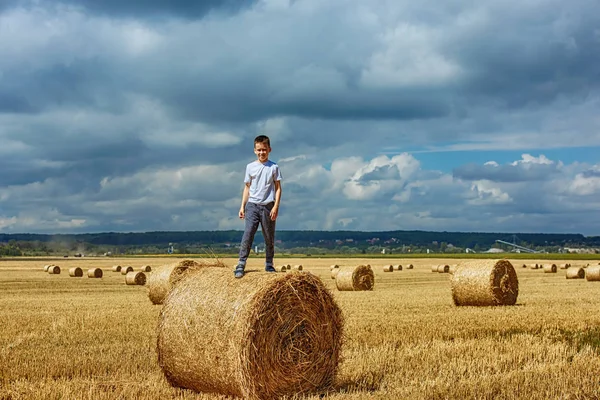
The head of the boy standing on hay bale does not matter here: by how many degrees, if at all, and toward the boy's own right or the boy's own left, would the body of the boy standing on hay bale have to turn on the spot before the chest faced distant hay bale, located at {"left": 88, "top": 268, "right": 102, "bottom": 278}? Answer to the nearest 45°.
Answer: approximately 180°

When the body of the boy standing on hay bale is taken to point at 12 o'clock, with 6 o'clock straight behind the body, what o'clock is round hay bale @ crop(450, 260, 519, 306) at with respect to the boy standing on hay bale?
The round hay bale is roughly at 7 o'clock from the boy standing on hay bale.

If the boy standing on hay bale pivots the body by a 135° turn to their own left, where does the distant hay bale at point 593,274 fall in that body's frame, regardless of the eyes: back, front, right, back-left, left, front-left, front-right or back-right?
front

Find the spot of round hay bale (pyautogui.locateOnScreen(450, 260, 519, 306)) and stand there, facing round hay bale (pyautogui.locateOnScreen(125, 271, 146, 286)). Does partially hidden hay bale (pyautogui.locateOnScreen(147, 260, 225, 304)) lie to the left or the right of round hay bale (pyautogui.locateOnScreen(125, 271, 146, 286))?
left

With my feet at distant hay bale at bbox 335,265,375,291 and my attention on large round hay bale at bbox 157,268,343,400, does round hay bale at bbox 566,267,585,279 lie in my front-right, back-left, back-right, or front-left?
back-left

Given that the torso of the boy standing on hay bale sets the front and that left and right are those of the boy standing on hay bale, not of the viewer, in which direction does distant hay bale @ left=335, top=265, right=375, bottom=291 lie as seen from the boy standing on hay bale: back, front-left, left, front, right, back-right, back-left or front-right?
back

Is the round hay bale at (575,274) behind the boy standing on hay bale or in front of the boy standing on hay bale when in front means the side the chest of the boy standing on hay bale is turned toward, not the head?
behind

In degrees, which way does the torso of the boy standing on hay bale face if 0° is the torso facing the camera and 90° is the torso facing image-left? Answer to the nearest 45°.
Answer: approximately 0°

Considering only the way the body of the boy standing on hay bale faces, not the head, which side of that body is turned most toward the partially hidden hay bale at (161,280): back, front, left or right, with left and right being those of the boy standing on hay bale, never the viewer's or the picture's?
back
